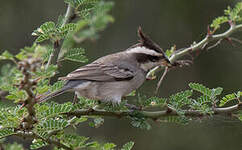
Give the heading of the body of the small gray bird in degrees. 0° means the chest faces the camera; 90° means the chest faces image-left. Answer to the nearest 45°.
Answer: approximately 270°
